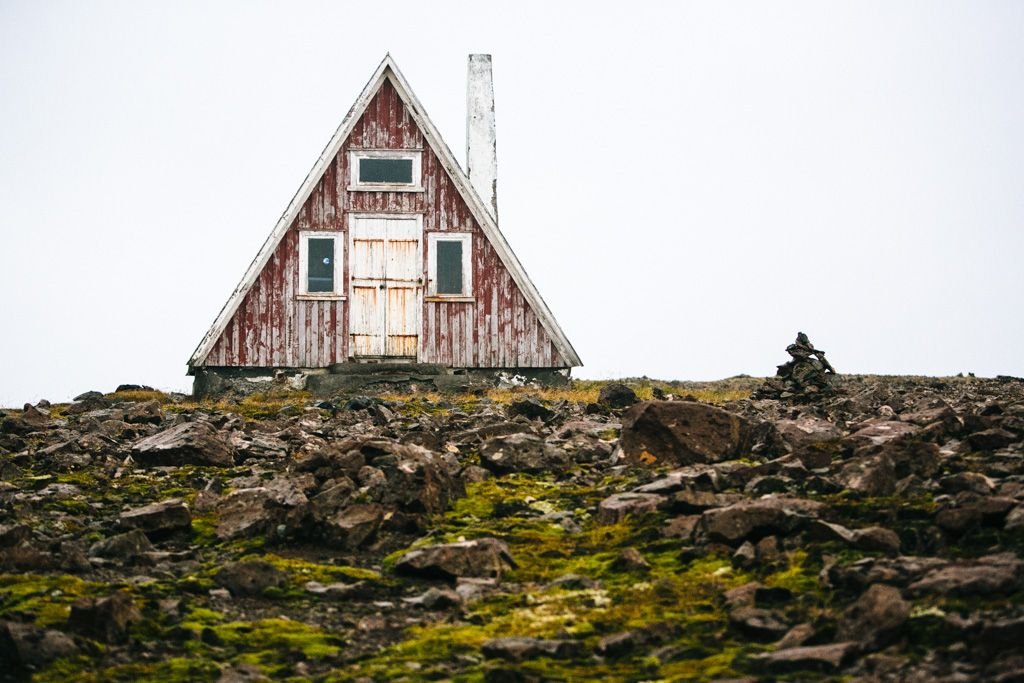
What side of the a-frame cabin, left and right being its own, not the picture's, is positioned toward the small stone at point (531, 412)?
front

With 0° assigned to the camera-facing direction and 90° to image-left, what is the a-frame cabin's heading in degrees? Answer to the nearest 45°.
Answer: approximately 0°

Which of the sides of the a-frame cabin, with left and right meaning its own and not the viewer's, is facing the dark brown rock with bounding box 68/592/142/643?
front

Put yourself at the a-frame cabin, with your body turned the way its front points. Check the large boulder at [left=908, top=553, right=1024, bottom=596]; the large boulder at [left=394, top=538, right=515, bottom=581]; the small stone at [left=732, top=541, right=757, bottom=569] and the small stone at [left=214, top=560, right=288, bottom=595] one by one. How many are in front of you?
4

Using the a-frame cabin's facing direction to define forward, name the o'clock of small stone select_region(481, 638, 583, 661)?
The small stone is roughly at 12 o'clock from the a-frame cabin.

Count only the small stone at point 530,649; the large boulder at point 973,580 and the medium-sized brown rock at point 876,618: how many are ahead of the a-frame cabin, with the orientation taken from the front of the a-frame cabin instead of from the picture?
3

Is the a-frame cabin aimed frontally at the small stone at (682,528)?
yes

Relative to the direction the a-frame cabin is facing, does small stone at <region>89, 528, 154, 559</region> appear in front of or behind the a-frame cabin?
in front

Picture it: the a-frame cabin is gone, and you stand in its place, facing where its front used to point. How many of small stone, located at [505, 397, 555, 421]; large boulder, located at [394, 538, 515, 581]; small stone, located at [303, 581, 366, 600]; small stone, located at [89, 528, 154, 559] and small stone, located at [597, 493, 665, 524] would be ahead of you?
5

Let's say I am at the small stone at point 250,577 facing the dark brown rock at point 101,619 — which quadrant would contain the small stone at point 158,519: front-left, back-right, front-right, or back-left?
back-right
